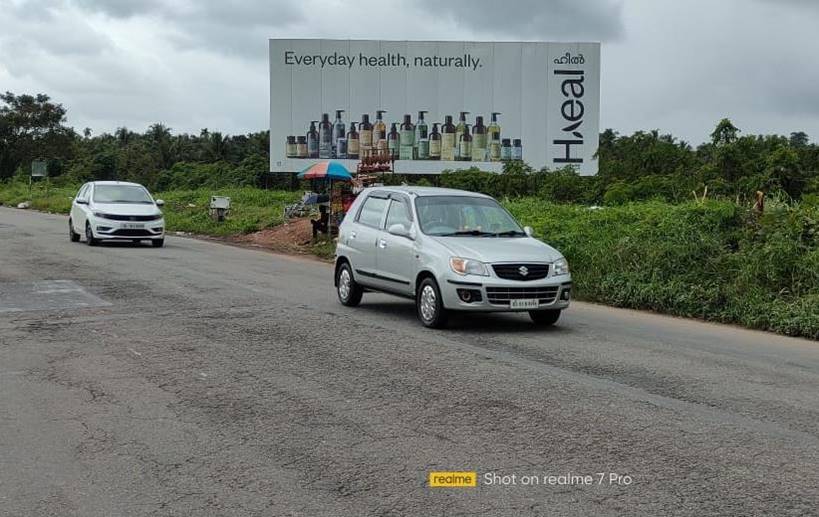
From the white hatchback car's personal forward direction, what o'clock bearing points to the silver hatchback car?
The silver hatchback car is roughly at 1 o'clock from the white hatchback car.

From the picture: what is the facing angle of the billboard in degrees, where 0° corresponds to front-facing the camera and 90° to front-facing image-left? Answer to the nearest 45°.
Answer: approximately 0°

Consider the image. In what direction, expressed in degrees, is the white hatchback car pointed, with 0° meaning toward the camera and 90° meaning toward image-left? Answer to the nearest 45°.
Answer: approximately 315°

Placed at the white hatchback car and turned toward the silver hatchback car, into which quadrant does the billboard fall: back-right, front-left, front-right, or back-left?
back-left

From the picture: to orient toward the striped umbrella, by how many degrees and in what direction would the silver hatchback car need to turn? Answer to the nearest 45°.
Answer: approximately 135° to its left

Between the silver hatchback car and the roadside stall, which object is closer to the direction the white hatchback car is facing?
the silver hatchback car

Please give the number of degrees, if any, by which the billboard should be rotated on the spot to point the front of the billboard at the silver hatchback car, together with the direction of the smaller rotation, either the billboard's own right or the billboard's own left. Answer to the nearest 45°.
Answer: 0° — it already faces it

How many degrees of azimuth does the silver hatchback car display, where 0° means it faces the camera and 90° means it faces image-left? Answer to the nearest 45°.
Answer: approximately 315°

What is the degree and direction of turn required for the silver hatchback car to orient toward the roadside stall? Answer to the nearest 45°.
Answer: approximately 135° to its left

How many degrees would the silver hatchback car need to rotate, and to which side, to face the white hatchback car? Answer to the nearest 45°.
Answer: approximately 180°
